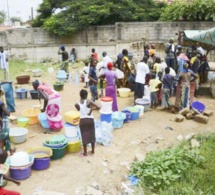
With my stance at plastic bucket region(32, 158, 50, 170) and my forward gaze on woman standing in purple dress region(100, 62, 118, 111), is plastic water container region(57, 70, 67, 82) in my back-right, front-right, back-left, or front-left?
front-left

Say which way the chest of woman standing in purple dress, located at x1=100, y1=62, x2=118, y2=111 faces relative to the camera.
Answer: away from the camera

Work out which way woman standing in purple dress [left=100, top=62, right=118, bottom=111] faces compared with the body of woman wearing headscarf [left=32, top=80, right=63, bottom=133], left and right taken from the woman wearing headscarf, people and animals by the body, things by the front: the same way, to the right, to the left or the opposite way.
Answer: to the right

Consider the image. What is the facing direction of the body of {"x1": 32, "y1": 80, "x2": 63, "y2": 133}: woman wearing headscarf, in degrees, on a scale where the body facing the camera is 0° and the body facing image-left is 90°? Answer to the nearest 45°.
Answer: approximately 90°

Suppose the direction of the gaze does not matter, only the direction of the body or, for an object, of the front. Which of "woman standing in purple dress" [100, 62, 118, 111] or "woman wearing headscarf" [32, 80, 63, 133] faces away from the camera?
the woman standing in purple dress

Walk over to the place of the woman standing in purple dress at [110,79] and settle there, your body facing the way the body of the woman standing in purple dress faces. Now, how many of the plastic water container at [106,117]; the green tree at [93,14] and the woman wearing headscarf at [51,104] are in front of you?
1

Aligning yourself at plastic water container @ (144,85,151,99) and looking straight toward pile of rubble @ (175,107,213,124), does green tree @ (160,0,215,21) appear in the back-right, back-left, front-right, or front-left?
back-left
